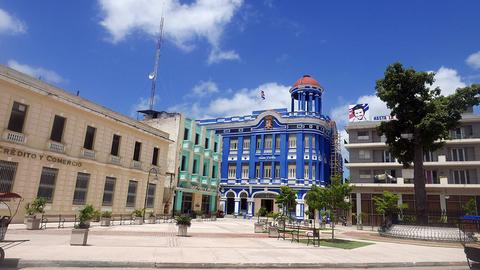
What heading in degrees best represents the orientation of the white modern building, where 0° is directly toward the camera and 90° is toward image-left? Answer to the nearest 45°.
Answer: approximately 0°

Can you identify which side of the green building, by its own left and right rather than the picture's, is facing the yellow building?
right

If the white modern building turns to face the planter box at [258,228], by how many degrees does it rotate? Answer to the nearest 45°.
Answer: approximately 45° to its right

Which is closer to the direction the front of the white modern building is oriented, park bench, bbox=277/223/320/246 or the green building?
the park bench

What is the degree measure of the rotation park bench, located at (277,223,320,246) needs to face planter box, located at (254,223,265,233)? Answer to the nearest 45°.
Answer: approximately 90° to its right

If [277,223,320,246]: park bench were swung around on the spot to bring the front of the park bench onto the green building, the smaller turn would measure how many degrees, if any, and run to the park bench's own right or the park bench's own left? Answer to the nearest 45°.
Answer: approximately 90° to the park bench's own right

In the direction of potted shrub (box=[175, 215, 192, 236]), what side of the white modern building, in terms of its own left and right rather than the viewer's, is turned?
front

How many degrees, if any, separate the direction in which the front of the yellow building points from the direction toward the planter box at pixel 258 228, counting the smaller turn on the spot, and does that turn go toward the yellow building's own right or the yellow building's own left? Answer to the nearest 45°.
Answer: approximately 45° to the yellow building's own left

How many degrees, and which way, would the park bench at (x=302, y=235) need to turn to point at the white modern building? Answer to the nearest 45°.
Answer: approximately 180°

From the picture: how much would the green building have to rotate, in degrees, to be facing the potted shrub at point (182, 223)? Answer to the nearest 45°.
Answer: approximately 45° to its right

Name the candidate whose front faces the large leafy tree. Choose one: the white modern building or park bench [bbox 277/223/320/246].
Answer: the white modern building
